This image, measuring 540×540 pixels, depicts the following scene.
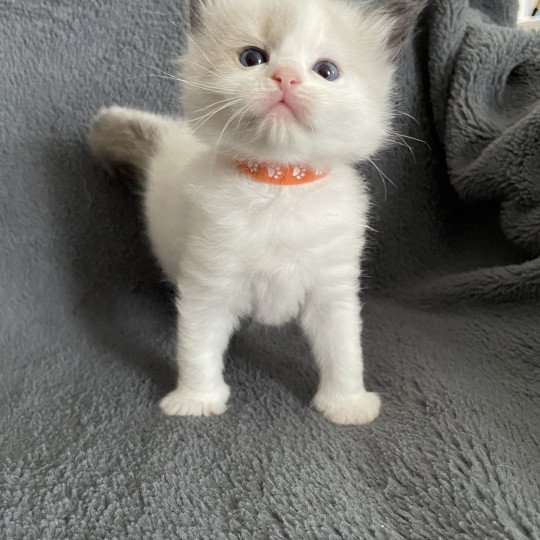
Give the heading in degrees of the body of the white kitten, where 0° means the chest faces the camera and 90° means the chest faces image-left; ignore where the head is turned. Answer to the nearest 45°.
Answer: approximately 0°
